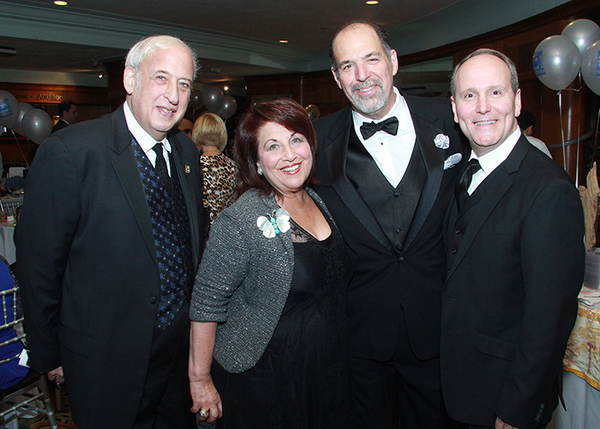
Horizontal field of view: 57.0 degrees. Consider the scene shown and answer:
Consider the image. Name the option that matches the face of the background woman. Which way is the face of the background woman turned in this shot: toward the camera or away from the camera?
away from the camera

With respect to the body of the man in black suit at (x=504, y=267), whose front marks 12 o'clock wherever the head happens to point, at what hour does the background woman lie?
The background woman is roughly at 3 o'clock from the man in black suit.

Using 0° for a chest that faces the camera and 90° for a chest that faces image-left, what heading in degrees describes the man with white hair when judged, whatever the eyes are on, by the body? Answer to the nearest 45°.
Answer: approximately 315°

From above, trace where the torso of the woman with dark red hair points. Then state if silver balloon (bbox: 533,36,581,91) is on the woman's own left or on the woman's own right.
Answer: on the woman's own left

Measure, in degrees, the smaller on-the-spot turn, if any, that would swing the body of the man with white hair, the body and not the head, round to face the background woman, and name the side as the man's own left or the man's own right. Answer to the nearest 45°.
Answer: approximately 135° to the man's own left

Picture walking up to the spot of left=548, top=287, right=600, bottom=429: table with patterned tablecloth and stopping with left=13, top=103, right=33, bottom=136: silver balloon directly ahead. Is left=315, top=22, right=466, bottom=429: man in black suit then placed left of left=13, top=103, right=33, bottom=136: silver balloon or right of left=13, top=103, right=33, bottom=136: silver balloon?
left

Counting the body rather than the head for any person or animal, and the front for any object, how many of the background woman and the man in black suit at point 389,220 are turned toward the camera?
1
